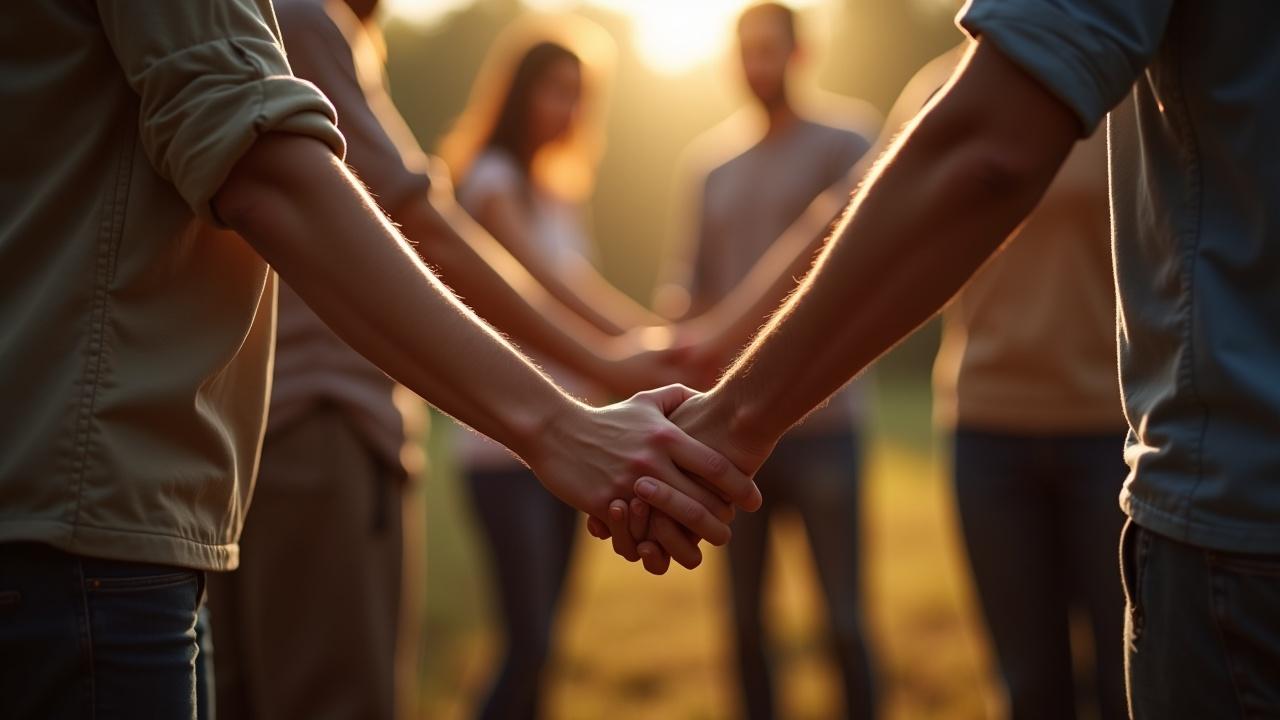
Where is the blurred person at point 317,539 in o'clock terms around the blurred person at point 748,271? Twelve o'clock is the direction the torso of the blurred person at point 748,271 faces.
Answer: the blurred person at point 317,539 is roughly at 1 o'clock from the blurred person at point 748,271.

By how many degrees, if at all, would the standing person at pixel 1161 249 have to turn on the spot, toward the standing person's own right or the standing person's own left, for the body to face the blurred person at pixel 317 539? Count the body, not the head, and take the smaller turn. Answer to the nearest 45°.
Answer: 0° — they already face them

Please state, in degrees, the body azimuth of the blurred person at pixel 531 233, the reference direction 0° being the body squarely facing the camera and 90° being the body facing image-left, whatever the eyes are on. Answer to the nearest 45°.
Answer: approximately 315°

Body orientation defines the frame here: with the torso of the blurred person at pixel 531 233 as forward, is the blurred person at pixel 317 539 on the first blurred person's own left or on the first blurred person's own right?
on the first blurred person's own right

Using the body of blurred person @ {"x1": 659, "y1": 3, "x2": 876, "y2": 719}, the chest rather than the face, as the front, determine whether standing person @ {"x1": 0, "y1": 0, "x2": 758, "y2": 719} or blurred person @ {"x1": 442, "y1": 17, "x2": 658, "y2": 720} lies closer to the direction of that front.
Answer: the standing person

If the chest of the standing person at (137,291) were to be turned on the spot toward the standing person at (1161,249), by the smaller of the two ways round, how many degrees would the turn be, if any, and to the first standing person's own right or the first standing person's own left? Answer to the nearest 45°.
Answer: approximately 45° to the first standing person's own right

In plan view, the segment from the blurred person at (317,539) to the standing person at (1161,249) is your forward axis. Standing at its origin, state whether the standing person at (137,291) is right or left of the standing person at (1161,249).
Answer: right

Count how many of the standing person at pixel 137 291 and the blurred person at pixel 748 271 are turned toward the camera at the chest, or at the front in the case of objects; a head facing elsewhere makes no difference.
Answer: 1

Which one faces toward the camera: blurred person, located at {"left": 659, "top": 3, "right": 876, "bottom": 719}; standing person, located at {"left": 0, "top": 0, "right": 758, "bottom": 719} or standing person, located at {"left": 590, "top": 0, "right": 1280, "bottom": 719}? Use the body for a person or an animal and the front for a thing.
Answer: the blurred person

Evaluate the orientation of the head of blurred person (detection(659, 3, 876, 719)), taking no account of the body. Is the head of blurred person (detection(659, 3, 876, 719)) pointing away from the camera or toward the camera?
toward the camera

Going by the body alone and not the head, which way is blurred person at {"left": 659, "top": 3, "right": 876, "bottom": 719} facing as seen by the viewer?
toward the camera

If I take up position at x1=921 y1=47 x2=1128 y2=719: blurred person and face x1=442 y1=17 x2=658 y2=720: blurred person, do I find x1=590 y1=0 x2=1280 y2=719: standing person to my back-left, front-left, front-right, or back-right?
back-left

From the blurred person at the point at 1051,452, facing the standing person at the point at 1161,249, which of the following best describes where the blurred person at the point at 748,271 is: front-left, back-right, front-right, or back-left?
back-right

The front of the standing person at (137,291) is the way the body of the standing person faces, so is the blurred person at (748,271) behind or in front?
in front

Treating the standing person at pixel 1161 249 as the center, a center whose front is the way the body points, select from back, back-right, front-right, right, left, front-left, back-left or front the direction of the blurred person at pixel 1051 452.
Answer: front-right

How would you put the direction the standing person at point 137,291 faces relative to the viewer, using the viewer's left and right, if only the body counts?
facing away from the viewer and to the right of the viewer

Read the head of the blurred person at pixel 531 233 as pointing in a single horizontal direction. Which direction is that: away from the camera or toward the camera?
toward the camera
